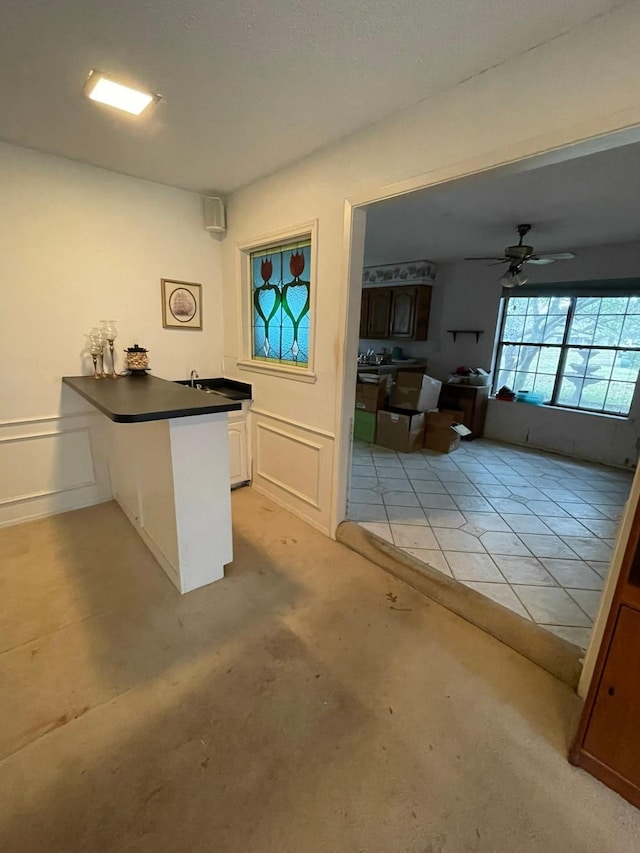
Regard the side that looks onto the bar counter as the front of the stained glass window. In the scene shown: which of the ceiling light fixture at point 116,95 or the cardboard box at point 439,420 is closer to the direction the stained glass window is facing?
the ceiling light fixture

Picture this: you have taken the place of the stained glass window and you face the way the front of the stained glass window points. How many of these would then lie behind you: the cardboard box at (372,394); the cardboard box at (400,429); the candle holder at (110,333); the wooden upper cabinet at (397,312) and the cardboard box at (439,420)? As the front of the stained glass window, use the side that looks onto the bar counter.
4

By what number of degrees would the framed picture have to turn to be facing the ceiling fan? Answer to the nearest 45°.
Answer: approximately 45° to its left

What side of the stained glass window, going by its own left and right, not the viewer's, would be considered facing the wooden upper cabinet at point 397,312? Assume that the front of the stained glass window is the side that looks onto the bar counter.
back

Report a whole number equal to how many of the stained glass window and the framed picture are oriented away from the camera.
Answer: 0

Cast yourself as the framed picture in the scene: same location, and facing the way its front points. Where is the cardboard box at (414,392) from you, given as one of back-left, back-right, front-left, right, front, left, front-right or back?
front-left

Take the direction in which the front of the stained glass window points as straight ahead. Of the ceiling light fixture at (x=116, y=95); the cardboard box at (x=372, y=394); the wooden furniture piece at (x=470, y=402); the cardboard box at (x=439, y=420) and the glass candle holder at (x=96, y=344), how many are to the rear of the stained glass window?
3

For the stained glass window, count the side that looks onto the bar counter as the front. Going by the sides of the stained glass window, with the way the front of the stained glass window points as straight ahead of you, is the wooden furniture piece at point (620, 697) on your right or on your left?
on your left

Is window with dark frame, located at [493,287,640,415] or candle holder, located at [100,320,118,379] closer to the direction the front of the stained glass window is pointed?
the candle holder

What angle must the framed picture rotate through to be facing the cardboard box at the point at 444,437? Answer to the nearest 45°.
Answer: approximately 45° to its left

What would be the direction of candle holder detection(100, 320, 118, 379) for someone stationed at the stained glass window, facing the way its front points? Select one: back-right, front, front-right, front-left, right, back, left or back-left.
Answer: front-right

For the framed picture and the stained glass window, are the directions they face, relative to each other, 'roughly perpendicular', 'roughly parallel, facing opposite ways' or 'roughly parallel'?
roughly perpendicular

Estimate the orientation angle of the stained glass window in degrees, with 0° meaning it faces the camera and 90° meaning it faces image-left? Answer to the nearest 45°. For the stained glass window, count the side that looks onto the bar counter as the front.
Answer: approximately 45°

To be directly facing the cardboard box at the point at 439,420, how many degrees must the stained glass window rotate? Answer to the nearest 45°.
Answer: approximately 180°

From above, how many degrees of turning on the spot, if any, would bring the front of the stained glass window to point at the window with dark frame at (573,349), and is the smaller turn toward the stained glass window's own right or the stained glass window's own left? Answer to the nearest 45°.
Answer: approximately 135° to the stained glass window's own left

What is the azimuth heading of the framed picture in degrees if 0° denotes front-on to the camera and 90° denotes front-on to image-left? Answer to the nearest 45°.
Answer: approximately 315°

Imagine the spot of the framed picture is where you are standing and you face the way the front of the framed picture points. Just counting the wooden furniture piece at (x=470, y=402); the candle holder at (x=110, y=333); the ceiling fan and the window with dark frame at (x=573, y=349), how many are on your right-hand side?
1

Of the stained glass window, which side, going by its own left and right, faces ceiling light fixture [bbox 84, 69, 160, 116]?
front

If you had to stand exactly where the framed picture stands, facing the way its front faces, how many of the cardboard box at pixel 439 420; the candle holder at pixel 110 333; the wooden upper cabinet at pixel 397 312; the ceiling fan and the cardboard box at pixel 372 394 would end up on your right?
1

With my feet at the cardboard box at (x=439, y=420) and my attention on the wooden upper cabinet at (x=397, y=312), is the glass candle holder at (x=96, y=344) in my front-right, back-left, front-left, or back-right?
back-left
